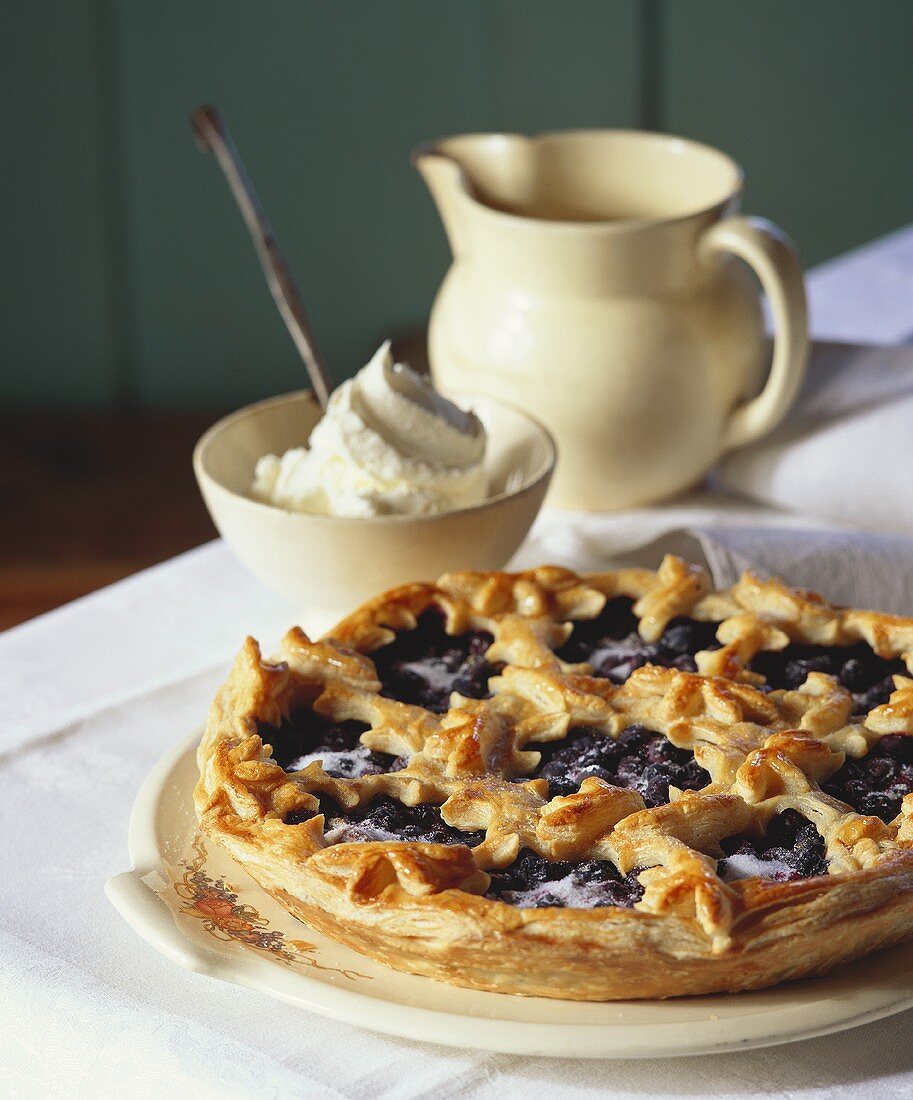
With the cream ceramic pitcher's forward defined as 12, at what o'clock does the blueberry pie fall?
The blueberry pie is roughly at 9 o'clock from the cream ceramic pitcher.

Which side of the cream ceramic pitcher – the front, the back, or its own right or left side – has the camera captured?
left

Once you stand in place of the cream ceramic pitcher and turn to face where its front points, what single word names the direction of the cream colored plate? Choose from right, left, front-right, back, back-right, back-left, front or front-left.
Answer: left

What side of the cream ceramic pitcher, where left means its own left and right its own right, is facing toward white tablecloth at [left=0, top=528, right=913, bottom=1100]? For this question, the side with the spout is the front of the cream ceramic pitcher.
left

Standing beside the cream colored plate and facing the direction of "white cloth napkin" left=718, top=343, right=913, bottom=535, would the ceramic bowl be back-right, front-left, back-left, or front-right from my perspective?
front-left
